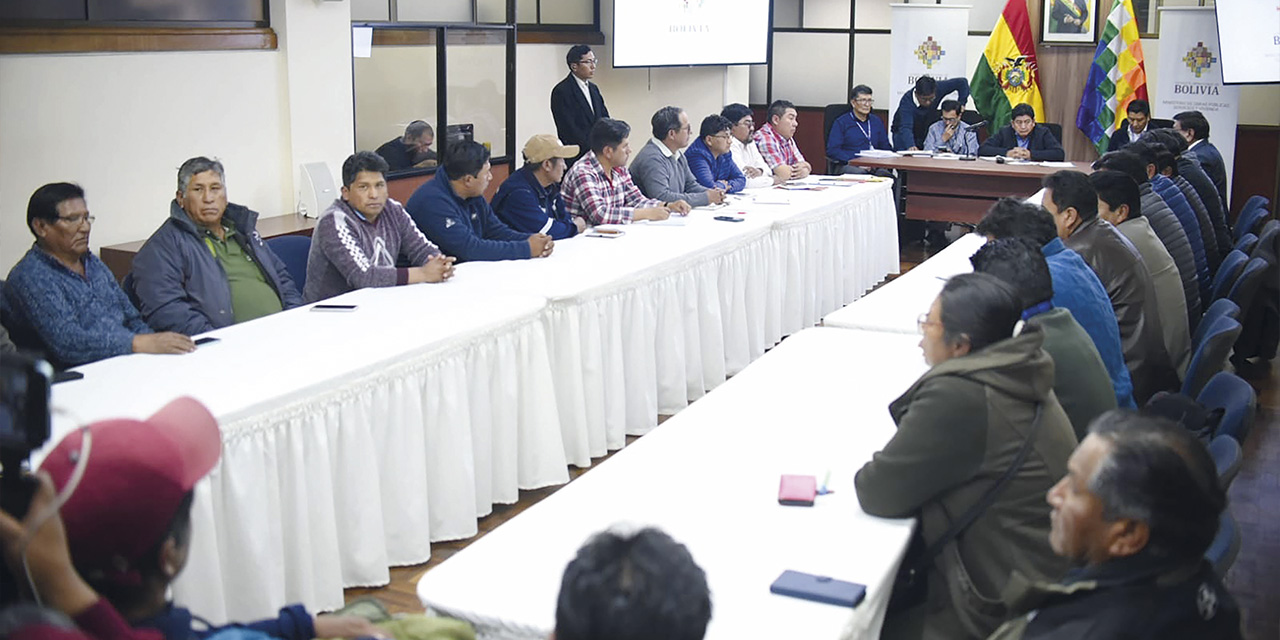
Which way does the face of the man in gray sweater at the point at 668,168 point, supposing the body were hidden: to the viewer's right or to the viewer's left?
to the viewer's right

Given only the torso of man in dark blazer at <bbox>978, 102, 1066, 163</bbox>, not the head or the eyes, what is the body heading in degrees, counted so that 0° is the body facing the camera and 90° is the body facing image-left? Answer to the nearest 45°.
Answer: approximately 0°

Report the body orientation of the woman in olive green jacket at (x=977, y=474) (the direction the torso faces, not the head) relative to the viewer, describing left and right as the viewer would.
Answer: facing away from the viewer and to the left of the viewer

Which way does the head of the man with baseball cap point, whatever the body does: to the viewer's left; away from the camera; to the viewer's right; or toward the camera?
to the viewer's right

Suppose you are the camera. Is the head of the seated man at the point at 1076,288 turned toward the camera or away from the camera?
away from the camera

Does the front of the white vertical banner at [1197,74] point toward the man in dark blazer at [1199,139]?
yes

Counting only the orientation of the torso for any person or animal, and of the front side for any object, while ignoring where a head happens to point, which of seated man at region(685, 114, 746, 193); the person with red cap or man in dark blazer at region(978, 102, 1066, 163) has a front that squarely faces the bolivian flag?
the person with red cap

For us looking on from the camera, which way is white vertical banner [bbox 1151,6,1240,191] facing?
facing the viewer

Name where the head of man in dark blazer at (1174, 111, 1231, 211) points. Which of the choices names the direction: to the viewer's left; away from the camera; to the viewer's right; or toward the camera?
to the viewer's left

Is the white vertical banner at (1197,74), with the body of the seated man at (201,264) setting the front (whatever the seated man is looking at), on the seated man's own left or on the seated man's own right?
on the seated man's own left

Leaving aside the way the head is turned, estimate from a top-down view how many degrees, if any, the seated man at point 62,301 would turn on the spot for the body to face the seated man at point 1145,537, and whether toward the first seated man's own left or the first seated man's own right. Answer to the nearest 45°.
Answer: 0° — they already face them

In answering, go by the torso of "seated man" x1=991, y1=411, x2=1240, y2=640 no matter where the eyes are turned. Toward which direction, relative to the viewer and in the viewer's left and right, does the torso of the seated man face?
facing to the left of the viewer

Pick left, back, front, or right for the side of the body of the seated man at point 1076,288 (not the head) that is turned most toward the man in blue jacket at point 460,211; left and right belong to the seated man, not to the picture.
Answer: front

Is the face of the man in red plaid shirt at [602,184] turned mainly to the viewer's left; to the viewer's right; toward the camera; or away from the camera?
to the viewer's right

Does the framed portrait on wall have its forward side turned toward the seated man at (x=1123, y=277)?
yes

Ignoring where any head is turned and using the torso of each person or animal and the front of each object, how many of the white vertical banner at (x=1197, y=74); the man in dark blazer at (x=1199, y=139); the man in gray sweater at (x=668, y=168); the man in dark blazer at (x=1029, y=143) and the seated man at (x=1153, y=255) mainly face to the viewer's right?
1

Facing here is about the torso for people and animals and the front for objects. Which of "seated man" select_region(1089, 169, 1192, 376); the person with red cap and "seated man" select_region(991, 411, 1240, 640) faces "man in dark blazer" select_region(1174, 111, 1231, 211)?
the person with red cap

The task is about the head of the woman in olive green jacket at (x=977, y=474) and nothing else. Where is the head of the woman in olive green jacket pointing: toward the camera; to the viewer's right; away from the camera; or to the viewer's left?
to the viewer's left

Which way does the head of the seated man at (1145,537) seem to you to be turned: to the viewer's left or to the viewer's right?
to the viewer's left

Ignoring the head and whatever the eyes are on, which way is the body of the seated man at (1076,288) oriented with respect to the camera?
to the viewer's left
